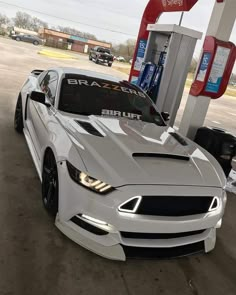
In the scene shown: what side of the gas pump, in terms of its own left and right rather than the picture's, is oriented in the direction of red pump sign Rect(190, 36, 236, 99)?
left

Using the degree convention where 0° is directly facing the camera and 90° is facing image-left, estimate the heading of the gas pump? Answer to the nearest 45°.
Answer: approximately 45°

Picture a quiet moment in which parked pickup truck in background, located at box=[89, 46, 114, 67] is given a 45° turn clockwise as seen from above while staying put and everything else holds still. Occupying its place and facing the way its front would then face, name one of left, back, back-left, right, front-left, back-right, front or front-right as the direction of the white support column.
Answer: front

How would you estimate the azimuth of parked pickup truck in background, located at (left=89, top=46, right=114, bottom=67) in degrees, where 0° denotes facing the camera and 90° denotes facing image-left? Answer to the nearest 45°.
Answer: approximately 315°

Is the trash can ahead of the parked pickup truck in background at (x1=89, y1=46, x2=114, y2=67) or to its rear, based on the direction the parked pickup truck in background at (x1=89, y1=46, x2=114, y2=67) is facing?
ahead

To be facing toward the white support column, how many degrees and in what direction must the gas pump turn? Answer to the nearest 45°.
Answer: approximately 90° to its left

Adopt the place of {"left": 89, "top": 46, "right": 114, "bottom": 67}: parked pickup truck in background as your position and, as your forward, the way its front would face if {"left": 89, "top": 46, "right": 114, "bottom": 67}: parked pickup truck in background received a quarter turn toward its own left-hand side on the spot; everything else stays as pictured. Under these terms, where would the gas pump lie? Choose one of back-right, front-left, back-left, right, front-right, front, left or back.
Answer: back-right

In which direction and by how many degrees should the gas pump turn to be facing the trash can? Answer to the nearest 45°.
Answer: approximately 90° to its left
